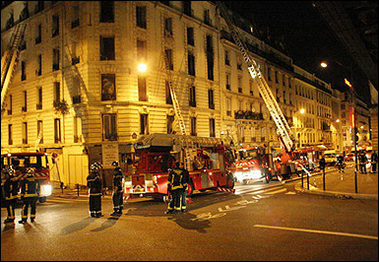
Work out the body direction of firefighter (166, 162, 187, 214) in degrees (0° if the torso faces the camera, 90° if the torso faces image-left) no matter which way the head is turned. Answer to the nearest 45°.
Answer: approximately 180°

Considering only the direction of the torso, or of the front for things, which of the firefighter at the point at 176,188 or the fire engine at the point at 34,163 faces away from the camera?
the firefighter

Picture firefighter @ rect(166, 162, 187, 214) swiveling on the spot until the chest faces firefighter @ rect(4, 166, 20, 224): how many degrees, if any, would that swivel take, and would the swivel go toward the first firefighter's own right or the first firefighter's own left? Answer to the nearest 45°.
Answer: approximately 90° to the first firefighter's own left

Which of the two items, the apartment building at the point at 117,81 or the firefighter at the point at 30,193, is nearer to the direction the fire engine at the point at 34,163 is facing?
the firefighter

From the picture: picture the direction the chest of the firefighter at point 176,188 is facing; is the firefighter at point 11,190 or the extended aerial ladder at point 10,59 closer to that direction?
the extended aerial ladder

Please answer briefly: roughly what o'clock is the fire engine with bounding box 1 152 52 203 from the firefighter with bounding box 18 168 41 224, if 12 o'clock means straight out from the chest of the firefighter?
The fire engine is roughly at 12 o'clock from the firefighter.

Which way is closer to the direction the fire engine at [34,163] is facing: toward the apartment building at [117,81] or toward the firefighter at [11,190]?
the firefighter

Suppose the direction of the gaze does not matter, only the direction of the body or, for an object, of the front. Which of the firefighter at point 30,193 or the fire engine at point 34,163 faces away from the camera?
the firefighter

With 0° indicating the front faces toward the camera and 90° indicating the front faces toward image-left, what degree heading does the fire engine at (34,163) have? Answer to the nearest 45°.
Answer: approximately 315°
